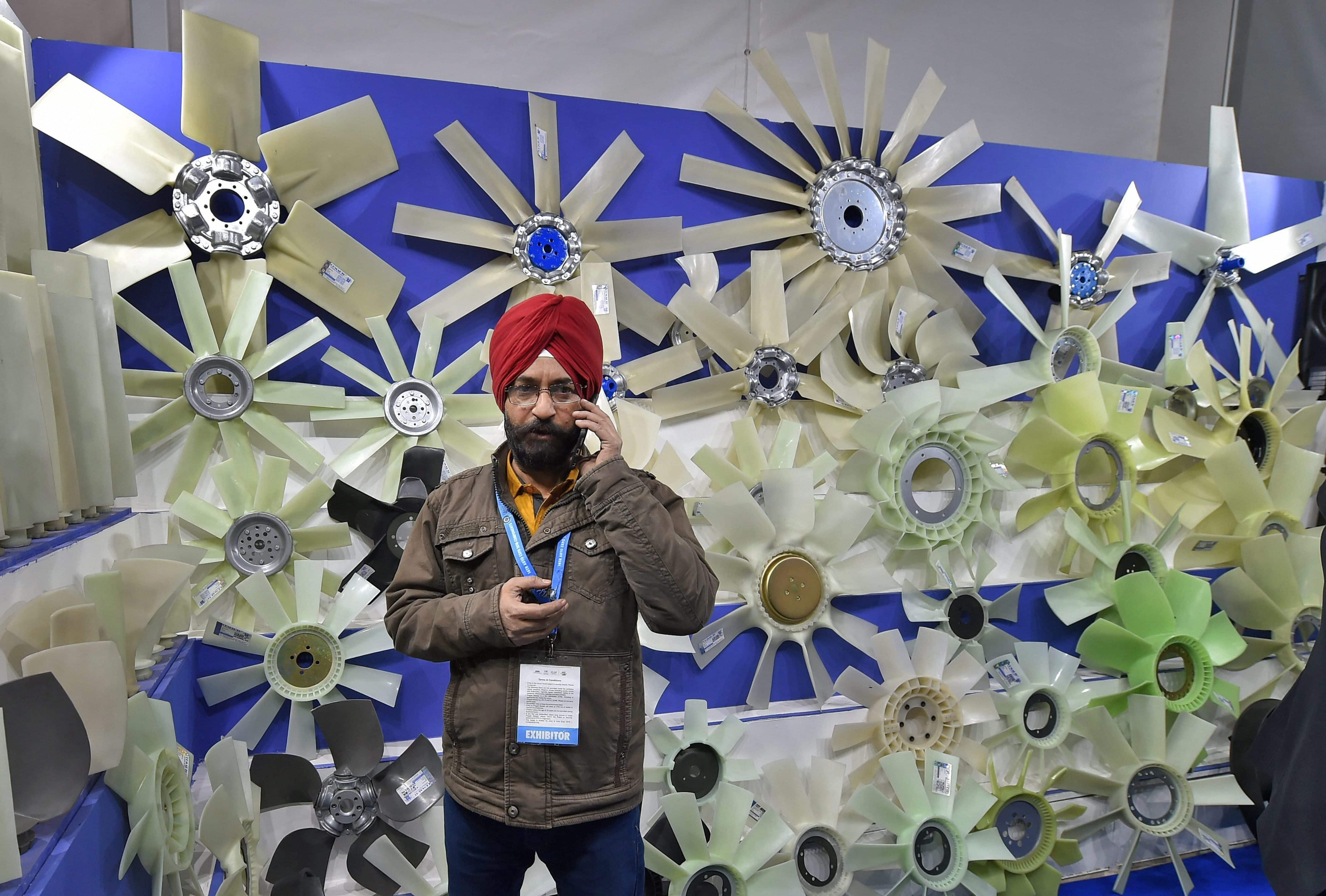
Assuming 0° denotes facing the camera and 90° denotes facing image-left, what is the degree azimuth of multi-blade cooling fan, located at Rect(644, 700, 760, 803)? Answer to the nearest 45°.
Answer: approximately 0°

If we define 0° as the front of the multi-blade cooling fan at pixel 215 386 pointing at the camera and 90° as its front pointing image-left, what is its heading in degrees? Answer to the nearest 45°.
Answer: approximately 0°
